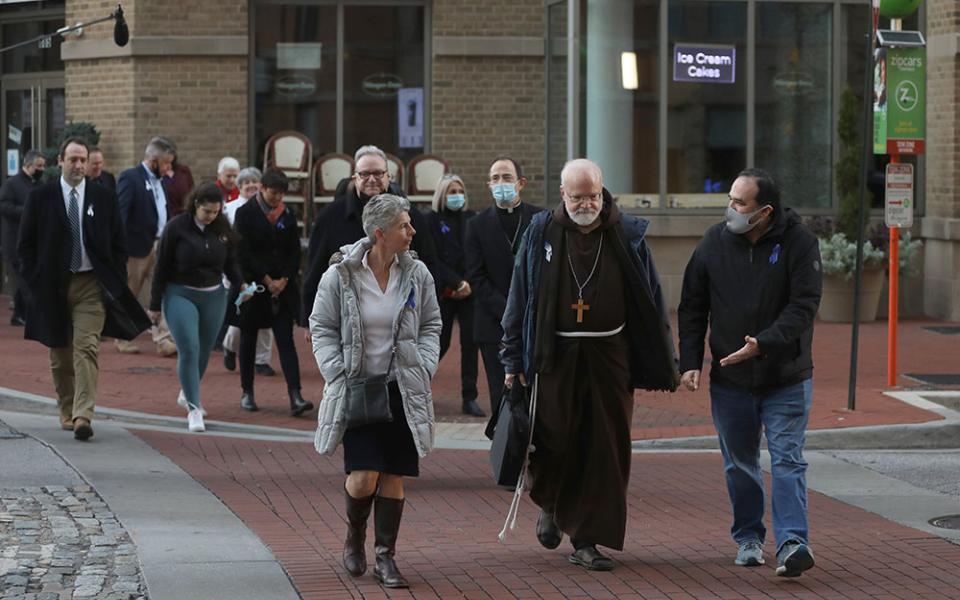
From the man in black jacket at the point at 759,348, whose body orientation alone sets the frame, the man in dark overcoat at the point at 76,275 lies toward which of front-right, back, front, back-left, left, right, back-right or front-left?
back-right

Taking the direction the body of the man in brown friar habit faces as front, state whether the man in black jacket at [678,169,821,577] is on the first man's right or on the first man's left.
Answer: on the first man's left

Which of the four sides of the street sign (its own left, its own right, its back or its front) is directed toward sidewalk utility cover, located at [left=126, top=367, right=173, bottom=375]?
right

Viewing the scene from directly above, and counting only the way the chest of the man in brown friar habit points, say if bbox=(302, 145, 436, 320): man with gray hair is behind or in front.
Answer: behind

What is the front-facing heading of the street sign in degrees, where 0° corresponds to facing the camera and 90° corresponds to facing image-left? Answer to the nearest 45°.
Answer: approximately 0°

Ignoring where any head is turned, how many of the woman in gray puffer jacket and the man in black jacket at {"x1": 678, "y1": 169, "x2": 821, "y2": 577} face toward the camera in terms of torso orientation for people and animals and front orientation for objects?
2

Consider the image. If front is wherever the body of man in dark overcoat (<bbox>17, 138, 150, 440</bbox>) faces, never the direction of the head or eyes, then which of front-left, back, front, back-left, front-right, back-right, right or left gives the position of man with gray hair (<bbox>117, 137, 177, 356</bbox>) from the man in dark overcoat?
back
